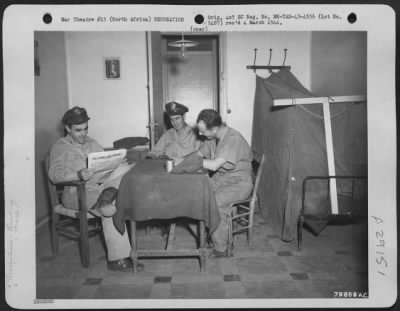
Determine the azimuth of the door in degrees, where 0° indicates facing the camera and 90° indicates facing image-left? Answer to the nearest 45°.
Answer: approximately 0°

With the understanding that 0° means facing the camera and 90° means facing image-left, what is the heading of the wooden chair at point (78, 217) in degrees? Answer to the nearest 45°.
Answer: approximately 315°
